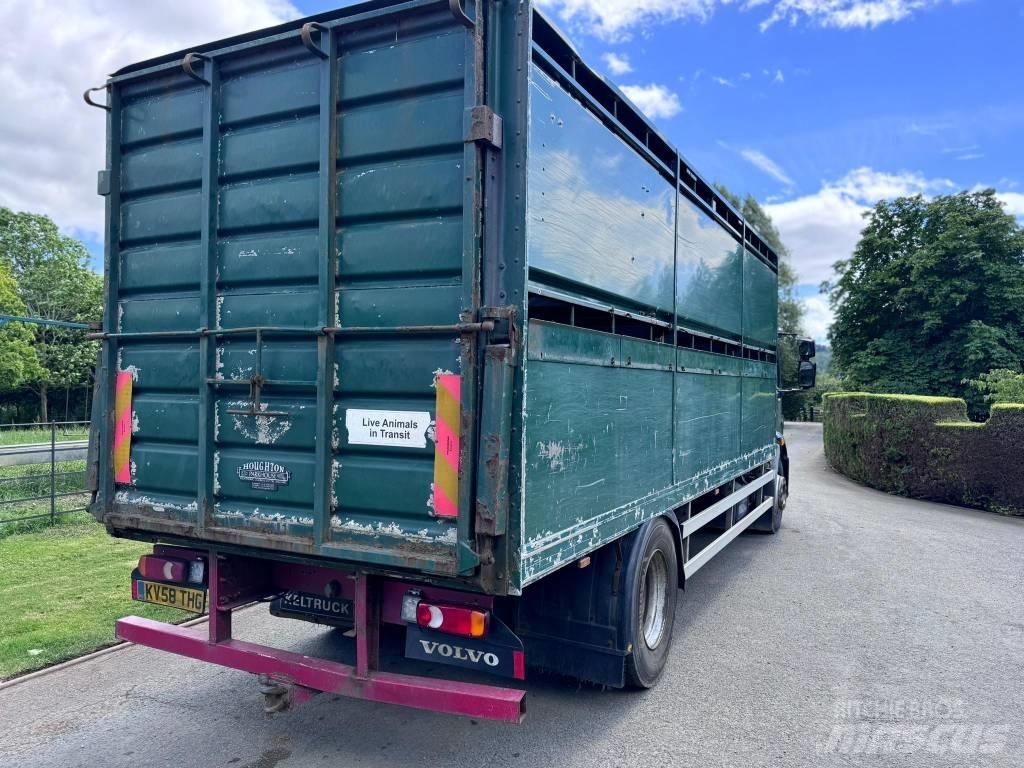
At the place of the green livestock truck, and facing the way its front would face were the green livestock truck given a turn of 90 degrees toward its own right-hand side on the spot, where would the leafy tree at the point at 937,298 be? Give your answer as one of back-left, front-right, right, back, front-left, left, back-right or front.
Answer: left

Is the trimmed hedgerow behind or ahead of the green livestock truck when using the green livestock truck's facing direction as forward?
ahead

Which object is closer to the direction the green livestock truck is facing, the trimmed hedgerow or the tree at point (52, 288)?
the trimmed hedgerow

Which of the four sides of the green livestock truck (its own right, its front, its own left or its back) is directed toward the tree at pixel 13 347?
left

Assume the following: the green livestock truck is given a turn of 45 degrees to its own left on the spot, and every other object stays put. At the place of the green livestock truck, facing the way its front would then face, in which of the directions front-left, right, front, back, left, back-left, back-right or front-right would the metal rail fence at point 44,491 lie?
front-left

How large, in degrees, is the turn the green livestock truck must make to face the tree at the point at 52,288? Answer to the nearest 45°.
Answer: approximately 90° to its left

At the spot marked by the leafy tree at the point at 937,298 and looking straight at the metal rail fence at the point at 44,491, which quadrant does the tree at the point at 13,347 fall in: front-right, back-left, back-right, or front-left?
front-right

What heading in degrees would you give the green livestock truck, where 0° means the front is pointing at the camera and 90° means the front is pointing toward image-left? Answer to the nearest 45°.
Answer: approximately 225°

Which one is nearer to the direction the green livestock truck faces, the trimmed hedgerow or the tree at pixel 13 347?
the trimmed hedgerow
